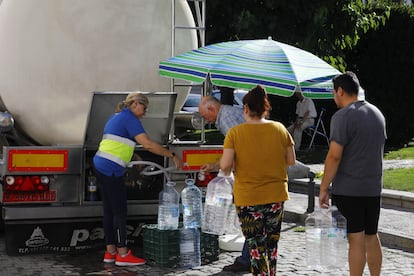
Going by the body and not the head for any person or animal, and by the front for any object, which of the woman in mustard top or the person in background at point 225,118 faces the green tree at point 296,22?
the woman in mustard top

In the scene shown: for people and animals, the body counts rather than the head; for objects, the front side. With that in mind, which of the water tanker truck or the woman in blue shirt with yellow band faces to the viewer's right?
the woman in blue shirt with yellow band

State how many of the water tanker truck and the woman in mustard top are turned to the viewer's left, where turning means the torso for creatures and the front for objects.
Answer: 0

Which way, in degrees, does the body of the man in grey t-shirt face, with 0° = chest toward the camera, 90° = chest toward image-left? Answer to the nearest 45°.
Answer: approximately 135°

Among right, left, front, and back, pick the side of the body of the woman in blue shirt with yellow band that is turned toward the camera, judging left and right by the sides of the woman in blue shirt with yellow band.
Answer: right

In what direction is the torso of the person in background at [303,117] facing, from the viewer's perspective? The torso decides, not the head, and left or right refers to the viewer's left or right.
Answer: facing to the left of the viewer

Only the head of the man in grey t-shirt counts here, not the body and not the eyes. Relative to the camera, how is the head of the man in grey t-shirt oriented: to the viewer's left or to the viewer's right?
to the viewer's left

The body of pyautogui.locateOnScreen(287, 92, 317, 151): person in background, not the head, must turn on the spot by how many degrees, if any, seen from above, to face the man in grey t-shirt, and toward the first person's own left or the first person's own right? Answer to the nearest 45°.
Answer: approximately 90° to the first person's own left

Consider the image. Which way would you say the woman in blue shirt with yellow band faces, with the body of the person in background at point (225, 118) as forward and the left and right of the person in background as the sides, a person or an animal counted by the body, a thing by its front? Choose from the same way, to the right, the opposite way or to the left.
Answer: the opposite way
